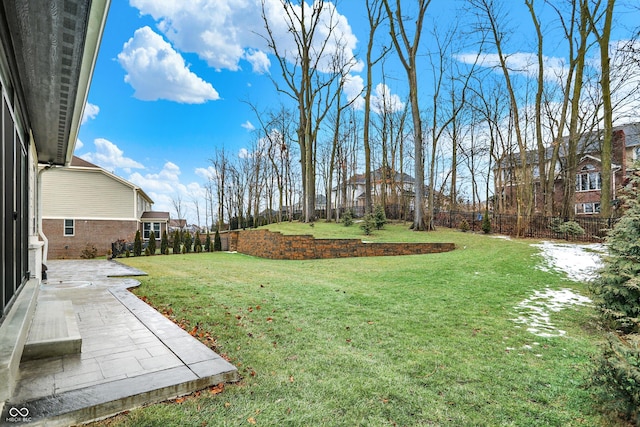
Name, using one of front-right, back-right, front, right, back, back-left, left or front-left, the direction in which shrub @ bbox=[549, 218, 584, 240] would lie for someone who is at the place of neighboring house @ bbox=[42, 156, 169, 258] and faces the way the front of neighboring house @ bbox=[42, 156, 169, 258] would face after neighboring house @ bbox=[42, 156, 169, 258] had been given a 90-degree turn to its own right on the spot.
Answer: back-right

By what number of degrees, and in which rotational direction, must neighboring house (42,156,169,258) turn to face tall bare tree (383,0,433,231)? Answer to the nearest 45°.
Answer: approximately 135° to its left

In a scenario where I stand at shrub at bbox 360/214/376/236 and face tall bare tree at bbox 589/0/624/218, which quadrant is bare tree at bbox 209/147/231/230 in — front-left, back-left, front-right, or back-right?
back-left

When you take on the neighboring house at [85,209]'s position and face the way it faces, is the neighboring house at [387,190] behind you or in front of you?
behind

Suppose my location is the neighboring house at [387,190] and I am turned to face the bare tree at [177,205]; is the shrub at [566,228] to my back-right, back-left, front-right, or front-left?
back-left

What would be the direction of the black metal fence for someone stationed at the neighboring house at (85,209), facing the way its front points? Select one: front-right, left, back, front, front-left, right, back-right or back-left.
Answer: back-left

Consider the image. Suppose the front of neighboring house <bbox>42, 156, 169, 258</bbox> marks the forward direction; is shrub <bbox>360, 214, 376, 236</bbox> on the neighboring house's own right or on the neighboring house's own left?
on the neighboring house's own left

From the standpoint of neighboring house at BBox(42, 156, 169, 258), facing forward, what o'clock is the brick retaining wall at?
The brick retaining wall is roughly at 8 o'clock from the neighboring house.
